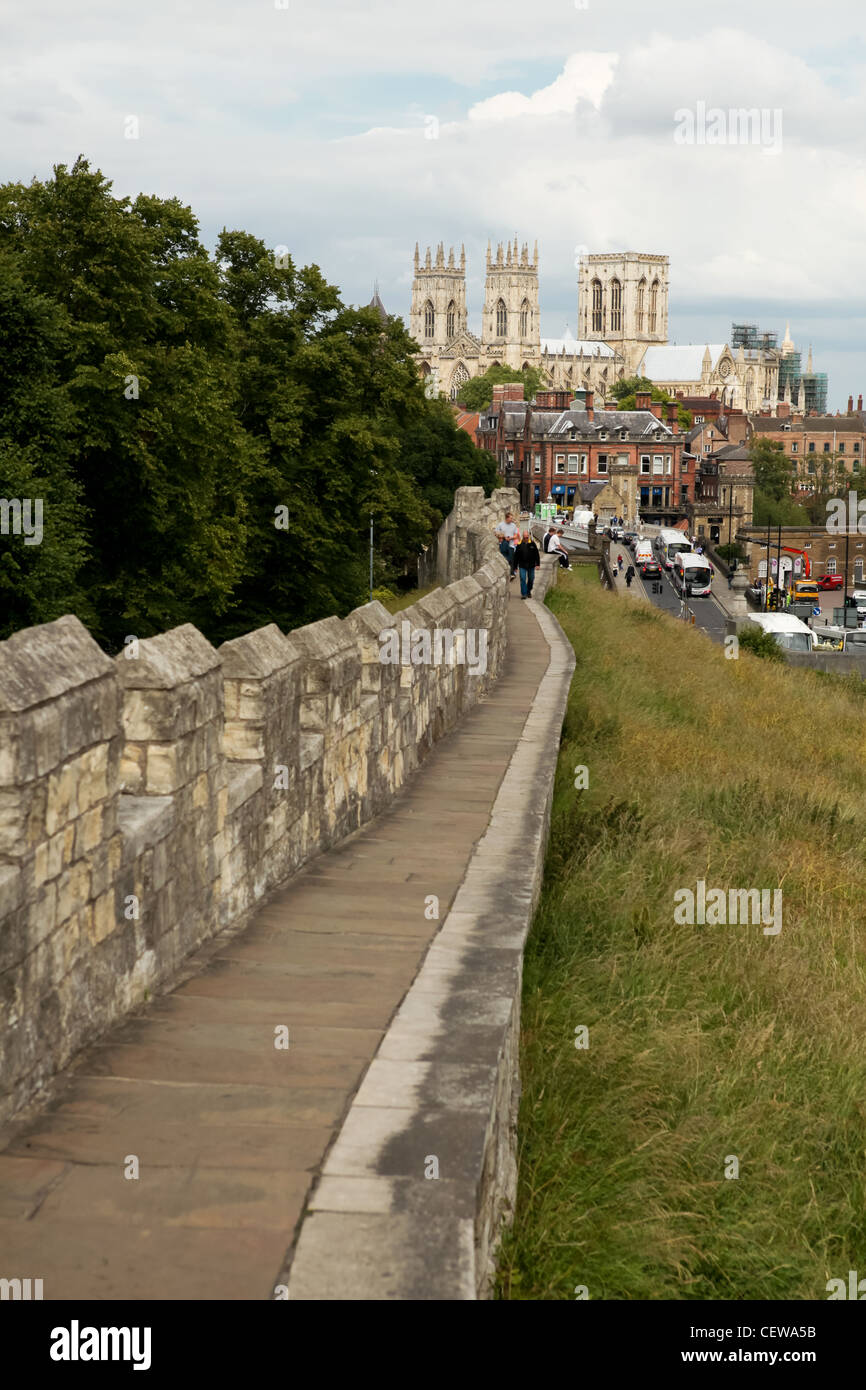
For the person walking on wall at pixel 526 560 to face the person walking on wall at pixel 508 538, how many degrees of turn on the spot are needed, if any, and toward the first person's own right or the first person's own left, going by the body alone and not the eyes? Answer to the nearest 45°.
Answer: approximately 180°

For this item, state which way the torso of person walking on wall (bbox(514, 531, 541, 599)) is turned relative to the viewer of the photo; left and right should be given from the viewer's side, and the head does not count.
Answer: facing the viewer
